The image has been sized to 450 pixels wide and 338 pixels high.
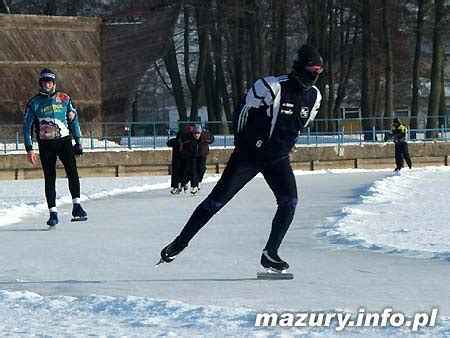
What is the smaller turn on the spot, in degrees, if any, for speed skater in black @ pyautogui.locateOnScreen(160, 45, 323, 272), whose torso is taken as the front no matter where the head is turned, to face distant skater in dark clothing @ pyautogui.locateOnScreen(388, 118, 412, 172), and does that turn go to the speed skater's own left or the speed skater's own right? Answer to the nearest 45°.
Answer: approximately 135° to the speed skater's own left

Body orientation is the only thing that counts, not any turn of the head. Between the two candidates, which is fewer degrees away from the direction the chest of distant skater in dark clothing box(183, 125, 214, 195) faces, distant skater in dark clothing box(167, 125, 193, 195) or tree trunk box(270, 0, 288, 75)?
the distant skater in dark clothing

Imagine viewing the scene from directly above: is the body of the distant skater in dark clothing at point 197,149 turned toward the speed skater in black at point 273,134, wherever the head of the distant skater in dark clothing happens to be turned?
yes

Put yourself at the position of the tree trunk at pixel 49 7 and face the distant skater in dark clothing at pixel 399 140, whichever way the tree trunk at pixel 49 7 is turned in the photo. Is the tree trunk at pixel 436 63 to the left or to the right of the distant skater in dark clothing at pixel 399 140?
left

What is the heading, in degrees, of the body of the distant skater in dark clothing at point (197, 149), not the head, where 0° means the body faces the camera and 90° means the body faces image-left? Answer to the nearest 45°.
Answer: approximately 0°

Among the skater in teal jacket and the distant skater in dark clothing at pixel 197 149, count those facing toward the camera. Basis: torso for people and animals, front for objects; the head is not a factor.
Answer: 2

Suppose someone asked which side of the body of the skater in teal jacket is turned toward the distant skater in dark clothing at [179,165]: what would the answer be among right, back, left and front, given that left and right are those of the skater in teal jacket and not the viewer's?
back
